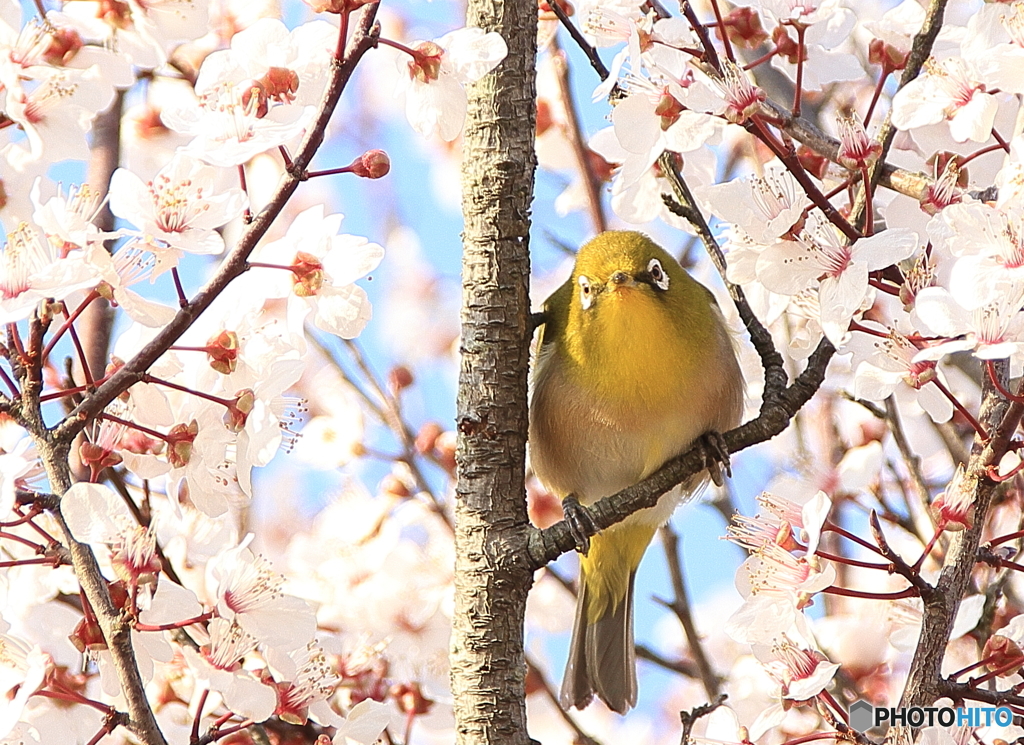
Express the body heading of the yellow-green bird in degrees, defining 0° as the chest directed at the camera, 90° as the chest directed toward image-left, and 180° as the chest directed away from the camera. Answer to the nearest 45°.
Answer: approximately 0°
